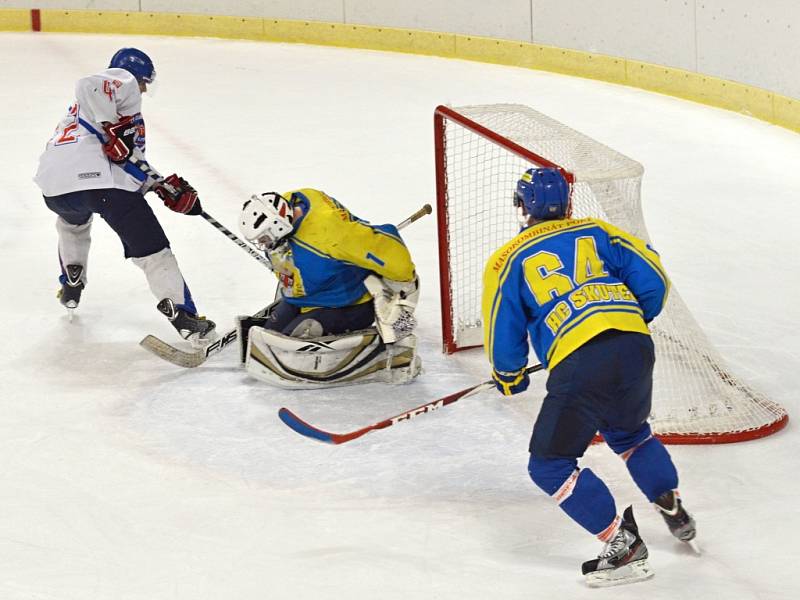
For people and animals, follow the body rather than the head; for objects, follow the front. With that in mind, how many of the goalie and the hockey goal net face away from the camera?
0

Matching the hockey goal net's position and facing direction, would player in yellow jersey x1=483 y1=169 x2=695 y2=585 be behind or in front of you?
in front

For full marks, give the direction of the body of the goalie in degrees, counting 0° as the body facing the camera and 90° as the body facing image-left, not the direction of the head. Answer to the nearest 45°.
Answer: approximately 45°

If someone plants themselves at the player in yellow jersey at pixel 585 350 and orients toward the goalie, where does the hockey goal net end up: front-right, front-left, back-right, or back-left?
front-right

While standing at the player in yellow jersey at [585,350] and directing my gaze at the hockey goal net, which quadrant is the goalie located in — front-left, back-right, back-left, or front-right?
front-left

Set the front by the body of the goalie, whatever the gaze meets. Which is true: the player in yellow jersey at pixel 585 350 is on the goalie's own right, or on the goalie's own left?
on the goalie's own left

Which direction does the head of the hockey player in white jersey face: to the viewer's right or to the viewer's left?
to the viewer's right

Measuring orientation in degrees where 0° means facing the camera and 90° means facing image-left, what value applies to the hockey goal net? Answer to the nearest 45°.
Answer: approximately 45°

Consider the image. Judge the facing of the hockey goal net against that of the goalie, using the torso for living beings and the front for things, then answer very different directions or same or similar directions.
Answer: same or similar directions
